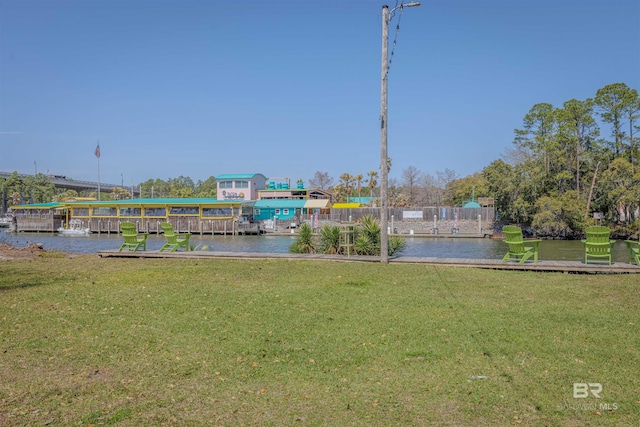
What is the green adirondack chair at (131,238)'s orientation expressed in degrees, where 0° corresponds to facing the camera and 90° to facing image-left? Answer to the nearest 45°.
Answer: approximately 225°

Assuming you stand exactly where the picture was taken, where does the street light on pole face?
facing to the right of the viewer

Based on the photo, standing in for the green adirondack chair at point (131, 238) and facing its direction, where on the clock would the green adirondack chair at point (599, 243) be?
the green adirondack chair at point (599, 243) is roughly at 3 o'clock from the green adirondack chair at point (131, 238).

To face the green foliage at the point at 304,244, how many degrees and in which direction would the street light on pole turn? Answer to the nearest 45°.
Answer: approximately 135° to its left

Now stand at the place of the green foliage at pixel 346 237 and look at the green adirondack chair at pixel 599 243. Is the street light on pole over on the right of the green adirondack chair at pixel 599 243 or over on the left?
right

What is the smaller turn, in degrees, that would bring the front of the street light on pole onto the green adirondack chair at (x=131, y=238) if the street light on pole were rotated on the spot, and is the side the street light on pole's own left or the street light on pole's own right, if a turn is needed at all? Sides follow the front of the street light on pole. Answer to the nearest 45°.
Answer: approximately 180°

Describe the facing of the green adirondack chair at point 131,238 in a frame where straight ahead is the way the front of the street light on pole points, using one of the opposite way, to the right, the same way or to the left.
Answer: to the left

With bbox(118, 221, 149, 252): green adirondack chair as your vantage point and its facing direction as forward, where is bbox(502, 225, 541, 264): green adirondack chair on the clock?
bbox(502, 225, 541, 264): green adirondack chair is roughly at 3 o'clock from bbox(118, 221, 149, 252): green adirondack chair.
